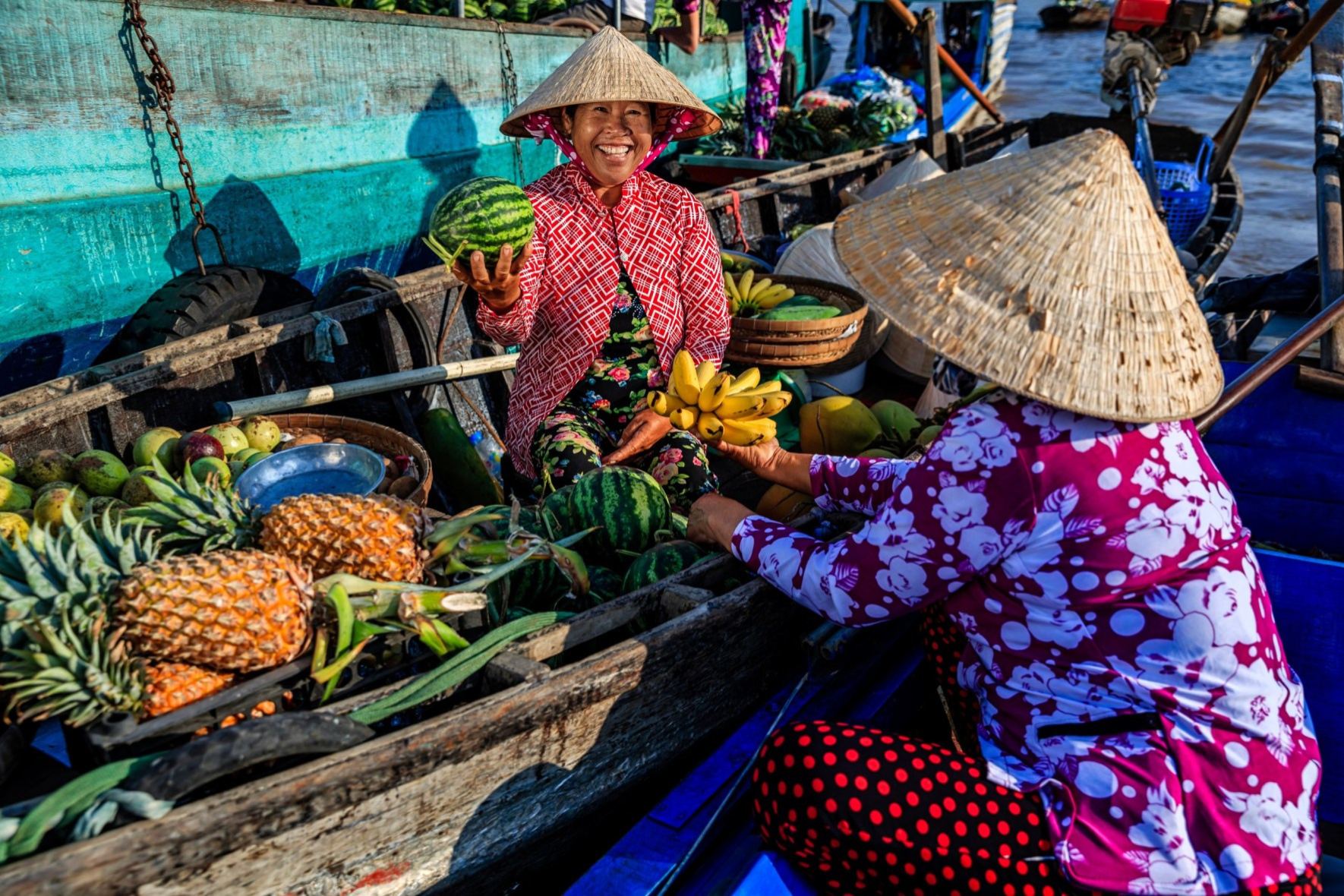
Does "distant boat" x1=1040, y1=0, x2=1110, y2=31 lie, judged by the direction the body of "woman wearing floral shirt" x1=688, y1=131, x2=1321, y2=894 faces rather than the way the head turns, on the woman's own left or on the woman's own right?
on the woman's own right

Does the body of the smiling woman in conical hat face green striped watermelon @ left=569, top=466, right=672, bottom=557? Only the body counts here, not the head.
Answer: yes

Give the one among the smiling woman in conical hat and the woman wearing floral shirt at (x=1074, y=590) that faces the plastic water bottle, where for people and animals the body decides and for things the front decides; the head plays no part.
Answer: the woman wearing floral shirt

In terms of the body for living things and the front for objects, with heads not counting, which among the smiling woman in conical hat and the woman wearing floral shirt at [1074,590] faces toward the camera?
the smiling woman in conical hat

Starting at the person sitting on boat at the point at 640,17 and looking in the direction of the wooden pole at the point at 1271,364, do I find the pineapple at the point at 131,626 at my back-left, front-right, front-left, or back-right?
front-right

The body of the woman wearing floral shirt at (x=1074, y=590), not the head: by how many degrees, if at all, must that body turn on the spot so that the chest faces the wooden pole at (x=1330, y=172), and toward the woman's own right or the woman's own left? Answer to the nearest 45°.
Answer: approximately 45° to the woman's own right

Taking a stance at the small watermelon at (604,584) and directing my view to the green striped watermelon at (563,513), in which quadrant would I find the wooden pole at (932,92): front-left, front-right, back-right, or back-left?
front-right

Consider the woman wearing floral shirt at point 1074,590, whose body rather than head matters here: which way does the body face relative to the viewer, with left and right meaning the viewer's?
facing away from the viewer and to the left of the viewer

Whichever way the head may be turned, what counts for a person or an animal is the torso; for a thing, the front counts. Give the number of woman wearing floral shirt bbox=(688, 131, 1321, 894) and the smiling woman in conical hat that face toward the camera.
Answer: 1

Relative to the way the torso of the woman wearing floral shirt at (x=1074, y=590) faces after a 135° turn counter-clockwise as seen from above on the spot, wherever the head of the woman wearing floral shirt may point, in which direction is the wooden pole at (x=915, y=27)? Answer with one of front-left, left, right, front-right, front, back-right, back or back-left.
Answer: back

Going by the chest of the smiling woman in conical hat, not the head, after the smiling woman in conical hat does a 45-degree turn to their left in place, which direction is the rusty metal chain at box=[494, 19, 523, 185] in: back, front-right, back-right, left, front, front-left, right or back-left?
back-left

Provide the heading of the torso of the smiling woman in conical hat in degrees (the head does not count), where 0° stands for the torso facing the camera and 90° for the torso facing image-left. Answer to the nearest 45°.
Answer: approximately 0°

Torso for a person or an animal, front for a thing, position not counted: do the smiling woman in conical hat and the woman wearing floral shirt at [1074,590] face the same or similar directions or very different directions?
very different directions

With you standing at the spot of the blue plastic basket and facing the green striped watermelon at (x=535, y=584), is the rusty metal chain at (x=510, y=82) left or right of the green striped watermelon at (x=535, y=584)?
right

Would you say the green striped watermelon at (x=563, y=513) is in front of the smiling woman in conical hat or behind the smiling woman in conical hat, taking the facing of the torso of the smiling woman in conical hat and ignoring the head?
in front

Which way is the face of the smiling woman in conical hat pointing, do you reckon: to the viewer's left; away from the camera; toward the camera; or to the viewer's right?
toward the camera
